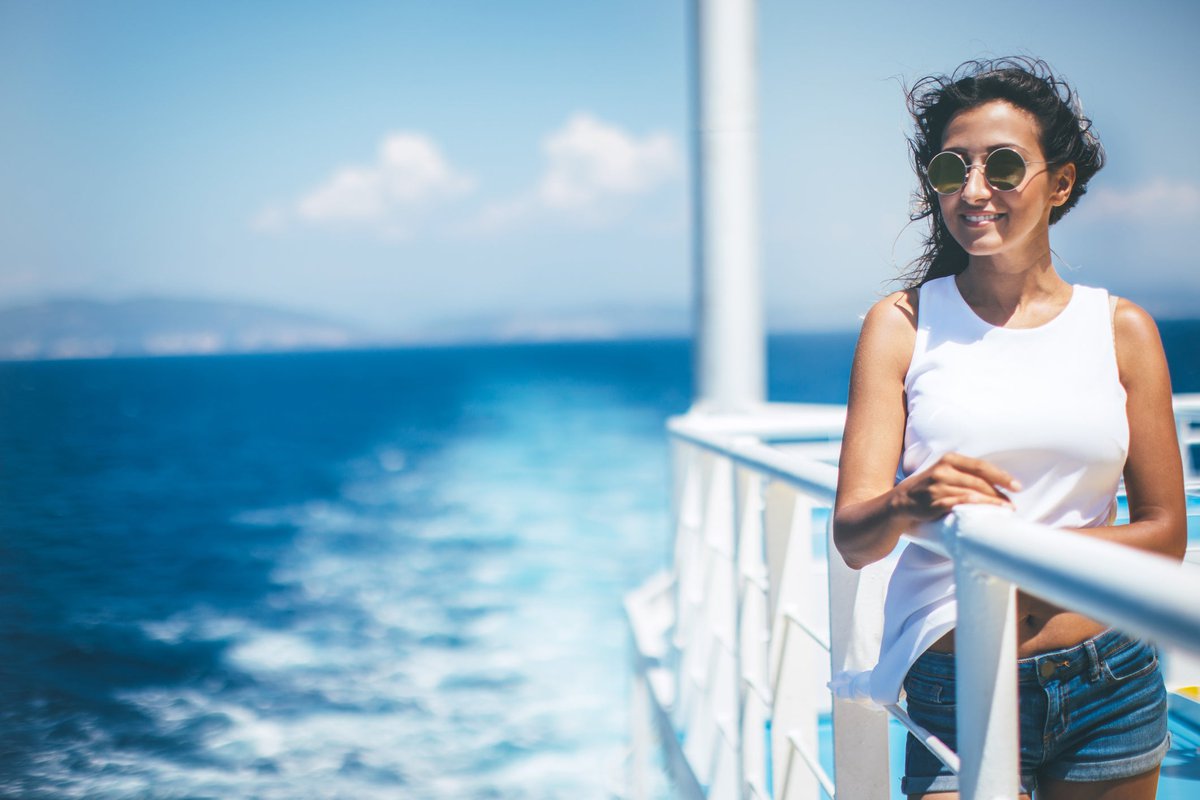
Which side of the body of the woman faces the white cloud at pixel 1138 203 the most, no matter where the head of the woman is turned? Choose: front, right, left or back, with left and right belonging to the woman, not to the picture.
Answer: back

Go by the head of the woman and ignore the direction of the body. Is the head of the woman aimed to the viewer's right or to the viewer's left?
to the viewer's left

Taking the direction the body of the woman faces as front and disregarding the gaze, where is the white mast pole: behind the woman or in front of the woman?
behind

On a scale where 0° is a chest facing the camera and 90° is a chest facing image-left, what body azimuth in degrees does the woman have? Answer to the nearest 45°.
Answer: approximately 0°
